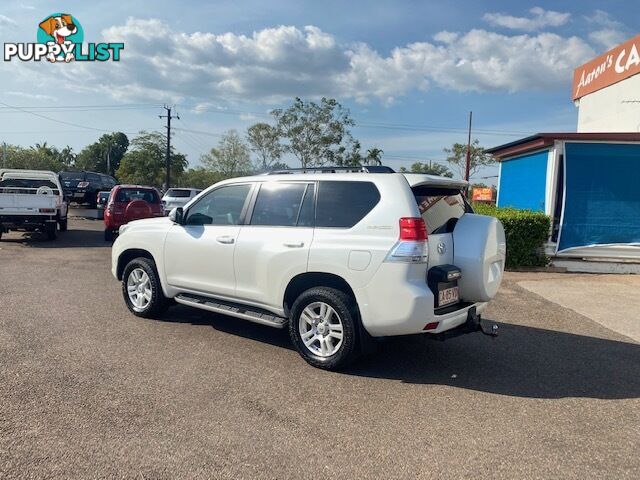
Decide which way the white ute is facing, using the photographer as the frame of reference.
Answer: facing away from the viewer

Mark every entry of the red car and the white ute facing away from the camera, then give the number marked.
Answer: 2

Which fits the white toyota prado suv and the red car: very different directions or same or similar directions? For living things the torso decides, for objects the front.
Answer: same or similar directions

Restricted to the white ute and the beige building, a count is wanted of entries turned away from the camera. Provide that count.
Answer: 1

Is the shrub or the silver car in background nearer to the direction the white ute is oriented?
the silver car in background

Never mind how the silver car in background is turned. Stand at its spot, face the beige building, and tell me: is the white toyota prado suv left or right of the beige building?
right

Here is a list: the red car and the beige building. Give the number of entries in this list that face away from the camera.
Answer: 1

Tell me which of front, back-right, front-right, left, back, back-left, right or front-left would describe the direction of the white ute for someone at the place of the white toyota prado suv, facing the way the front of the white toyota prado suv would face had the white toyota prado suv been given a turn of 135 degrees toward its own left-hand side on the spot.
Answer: back-right

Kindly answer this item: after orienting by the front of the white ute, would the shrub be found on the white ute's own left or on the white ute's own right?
on the white ute's own right

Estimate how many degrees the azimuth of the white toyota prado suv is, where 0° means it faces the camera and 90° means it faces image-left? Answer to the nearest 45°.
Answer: approximately 135°

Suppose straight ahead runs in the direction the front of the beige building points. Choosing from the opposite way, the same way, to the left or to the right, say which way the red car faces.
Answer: to the right

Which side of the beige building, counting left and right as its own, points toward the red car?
front

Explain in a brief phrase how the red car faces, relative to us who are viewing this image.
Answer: facing away from the viewer

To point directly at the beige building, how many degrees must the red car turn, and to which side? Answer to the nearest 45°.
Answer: approximately 90° to its right

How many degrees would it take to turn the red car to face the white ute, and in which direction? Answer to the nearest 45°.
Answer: approximately 90° to its left

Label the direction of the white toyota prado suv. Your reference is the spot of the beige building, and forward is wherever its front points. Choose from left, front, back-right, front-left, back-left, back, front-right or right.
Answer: front-left
